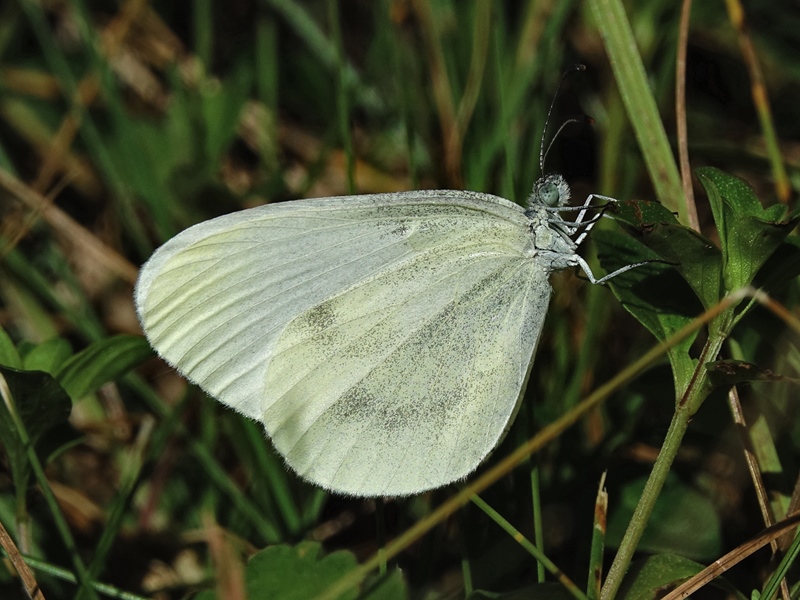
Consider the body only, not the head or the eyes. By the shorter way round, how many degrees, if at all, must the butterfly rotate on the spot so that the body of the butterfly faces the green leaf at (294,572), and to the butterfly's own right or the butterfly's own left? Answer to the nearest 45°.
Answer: approximately 90° to the butterfly's own right

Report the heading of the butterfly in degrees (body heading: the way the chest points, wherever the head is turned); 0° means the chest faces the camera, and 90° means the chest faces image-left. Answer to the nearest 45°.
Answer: approximately 270°

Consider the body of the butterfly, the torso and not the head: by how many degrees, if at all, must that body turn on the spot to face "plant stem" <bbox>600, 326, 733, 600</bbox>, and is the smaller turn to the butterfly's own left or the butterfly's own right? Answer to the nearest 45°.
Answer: approximately 45° to the butterfly's own right

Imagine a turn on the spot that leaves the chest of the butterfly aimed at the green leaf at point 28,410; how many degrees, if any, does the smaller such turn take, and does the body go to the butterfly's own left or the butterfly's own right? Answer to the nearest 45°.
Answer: approximately 135° to the butterfly's own right
